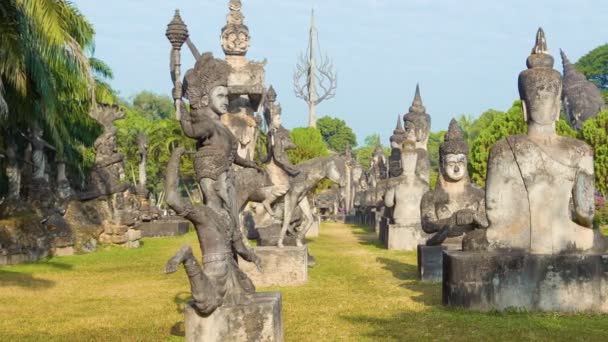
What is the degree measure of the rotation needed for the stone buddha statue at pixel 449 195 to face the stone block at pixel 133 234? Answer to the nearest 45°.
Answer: approximately 135° to its right

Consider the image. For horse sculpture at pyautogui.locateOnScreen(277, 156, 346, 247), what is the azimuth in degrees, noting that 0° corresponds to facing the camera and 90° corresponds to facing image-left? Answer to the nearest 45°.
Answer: approximately 270°

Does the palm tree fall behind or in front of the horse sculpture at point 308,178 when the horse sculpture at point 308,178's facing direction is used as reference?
behind

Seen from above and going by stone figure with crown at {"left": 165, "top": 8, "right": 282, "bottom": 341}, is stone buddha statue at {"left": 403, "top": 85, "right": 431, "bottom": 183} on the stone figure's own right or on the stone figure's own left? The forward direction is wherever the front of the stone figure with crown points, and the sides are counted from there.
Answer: on the stone figure's own left
